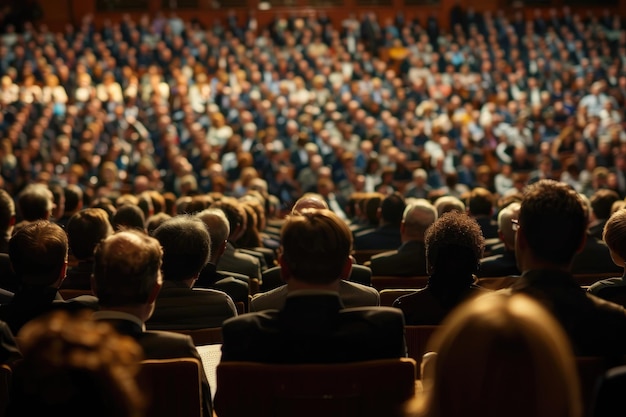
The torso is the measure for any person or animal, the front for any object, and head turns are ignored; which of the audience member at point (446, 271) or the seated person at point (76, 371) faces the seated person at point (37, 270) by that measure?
the seated person at point (76, 371)

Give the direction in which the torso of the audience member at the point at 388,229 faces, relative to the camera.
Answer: away from the camera

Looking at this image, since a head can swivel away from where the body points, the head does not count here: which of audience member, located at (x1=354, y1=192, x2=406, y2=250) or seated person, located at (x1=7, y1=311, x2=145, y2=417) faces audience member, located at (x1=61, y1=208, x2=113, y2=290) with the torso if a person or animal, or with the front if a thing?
the seated person

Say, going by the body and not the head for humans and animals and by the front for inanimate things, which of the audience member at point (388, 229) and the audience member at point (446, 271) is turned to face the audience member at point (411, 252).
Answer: the audience member at point (446, 271)

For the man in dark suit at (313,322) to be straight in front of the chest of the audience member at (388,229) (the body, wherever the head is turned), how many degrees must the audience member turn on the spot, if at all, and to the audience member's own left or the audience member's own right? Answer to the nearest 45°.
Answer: approximately 180°

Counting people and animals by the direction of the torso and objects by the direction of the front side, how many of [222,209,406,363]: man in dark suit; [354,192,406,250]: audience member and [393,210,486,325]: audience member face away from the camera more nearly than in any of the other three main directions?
3

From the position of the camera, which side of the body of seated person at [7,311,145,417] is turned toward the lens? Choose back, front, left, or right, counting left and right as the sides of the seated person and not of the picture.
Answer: back

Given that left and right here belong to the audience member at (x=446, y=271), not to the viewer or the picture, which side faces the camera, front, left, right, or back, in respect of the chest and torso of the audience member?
back

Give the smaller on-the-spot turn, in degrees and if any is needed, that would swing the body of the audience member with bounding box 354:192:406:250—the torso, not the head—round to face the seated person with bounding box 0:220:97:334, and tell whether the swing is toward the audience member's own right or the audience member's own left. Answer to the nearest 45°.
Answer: approximately 135° to the audience member's own left

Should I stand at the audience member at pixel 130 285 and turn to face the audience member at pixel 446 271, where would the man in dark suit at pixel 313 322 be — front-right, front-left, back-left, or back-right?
front-right

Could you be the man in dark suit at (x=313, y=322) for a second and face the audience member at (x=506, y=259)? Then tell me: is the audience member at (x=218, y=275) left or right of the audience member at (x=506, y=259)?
left

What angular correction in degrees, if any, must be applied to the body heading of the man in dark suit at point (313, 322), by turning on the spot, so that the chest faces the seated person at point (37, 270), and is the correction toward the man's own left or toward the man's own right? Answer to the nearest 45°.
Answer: approximately 45° to the man's own left

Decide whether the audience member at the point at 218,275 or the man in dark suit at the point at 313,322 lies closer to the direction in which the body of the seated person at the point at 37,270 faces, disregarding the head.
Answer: the audience member

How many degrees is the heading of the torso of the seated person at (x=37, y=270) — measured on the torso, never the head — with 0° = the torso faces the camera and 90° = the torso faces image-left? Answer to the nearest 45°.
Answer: approximately 180°

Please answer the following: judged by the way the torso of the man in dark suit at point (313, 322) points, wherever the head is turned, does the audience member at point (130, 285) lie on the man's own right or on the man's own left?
on the man's own left

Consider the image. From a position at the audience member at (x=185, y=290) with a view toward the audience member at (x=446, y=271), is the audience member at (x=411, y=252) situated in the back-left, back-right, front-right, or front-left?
front-left
